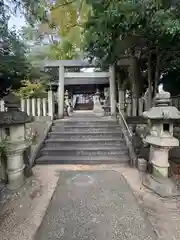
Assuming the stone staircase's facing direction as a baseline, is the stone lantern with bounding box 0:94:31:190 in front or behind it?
in front

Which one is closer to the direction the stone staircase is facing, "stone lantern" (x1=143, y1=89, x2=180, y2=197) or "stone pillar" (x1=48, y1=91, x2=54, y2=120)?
the stone lantern

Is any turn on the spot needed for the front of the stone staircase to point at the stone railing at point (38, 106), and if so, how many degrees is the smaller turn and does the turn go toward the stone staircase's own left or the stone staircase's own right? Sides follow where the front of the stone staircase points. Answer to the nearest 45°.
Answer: approximately 135° to the stone staircase's own right

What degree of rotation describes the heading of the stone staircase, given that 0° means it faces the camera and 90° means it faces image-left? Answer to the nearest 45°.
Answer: approximately 0°

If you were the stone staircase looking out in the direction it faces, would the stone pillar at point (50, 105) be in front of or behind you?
behind

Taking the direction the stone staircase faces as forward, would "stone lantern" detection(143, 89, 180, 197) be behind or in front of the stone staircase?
in front

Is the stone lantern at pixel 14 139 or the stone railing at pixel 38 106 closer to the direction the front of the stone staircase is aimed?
the stone lantern
